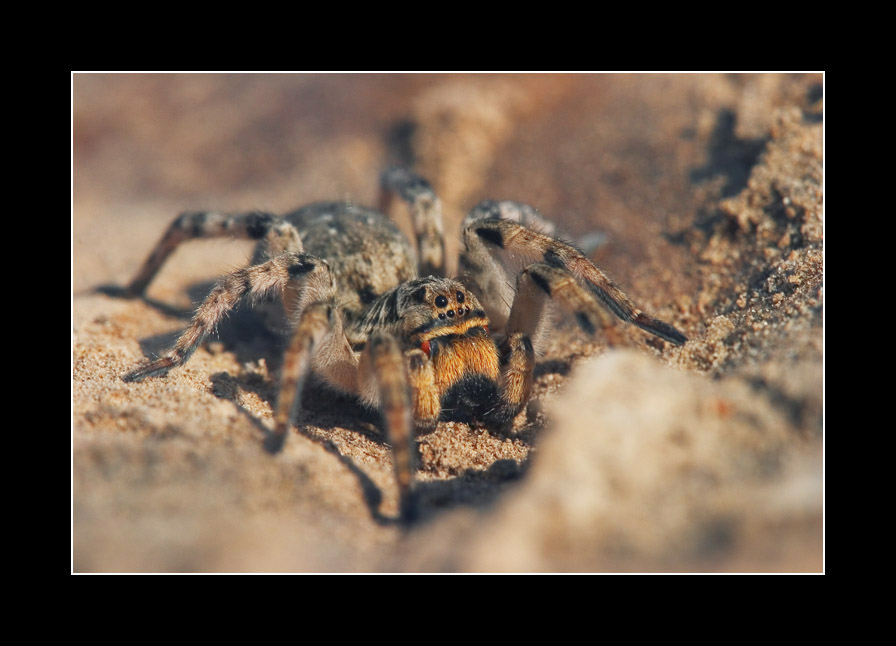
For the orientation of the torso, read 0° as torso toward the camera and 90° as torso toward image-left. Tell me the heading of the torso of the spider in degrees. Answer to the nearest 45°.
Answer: approximately 315°
